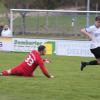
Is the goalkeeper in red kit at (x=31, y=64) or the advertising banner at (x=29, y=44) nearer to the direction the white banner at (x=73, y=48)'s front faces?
the goalkeeper in red kit

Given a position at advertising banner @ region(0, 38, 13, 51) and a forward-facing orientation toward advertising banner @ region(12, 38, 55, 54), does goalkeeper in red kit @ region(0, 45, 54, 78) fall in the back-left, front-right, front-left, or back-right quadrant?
front-right

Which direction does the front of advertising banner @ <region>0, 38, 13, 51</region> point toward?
toward the camera

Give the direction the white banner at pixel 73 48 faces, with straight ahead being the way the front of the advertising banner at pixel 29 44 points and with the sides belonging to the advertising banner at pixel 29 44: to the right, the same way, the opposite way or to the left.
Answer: the same way

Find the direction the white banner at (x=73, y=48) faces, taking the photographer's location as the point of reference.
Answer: facing the viewer

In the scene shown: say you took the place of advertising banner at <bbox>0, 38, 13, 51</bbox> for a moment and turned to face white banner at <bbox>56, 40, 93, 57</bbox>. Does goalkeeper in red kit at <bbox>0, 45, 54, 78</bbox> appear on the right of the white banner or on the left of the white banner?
right

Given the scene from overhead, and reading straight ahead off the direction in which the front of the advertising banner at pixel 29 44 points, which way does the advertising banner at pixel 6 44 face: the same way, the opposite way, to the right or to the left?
the same way

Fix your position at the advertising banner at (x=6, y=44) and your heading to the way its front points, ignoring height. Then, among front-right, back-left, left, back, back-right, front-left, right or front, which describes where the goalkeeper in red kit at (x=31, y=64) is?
front

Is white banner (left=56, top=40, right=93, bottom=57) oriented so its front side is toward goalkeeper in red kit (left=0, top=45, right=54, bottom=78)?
yes

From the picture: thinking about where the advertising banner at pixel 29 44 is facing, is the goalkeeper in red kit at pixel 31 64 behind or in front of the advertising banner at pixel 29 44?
in front

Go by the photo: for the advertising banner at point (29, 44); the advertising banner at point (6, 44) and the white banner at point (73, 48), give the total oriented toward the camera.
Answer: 3

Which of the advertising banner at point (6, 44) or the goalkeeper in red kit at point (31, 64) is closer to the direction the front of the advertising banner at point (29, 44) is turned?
the goalkeeper in red kit

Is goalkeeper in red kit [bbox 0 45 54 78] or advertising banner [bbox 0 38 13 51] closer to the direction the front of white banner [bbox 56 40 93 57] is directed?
the goalkeeper in red kit

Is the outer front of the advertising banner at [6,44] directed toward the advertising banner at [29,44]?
no
